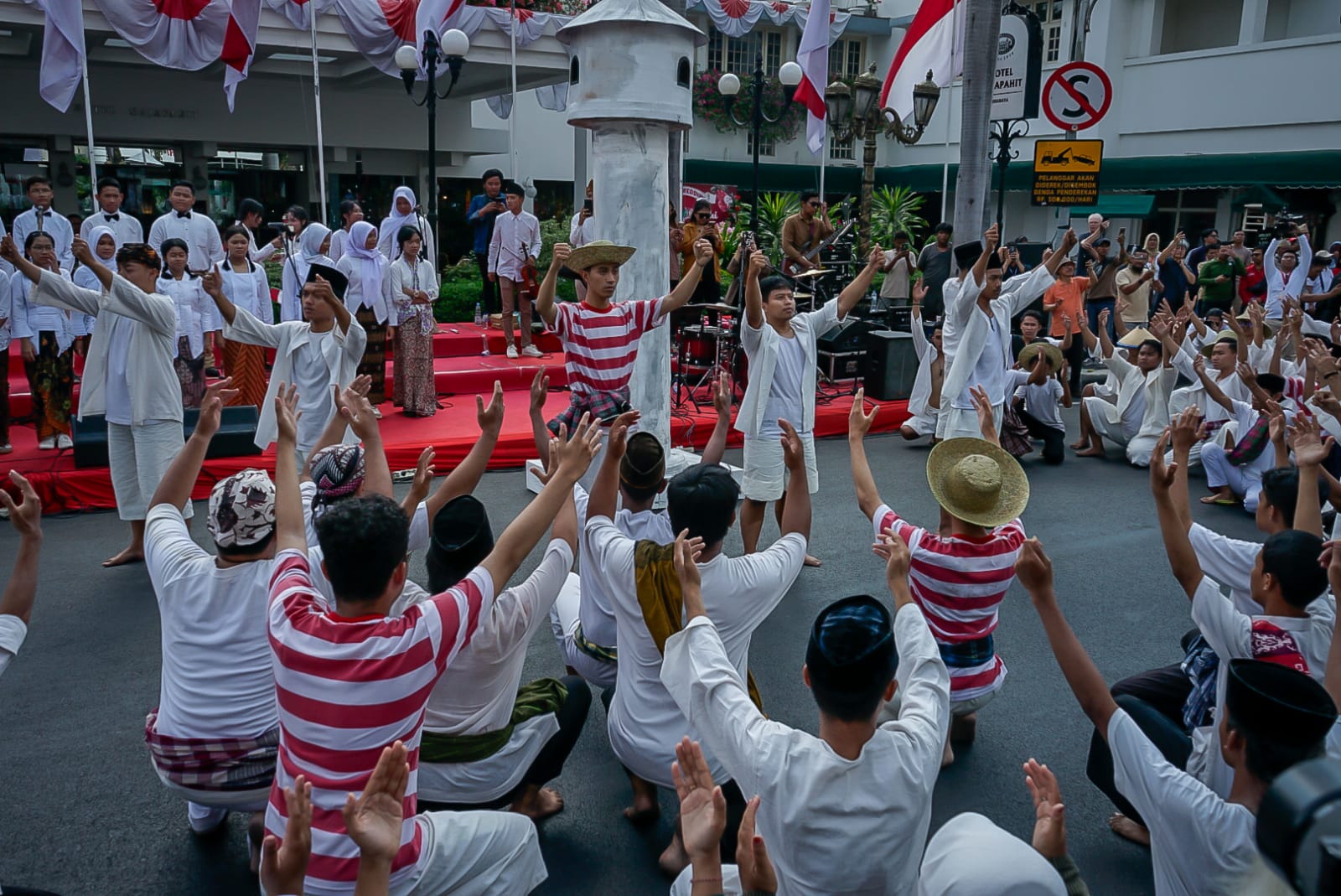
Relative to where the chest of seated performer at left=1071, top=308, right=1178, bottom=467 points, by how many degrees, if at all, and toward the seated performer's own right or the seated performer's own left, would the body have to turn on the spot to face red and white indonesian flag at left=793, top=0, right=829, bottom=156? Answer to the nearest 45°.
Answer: approximately 90° to the seated performer's own right

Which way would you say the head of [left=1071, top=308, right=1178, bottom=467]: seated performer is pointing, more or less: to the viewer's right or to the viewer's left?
to the viewer's left

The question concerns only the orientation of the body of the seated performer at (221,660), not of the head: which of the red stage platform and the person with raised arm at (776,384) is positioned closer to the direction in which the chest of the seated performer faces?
the red stage platform

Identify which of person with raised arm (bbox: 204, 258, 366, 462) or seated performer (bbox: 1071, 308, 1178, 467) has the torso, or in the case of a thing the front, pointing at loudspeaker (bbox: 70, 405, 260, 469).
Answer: the seated performer

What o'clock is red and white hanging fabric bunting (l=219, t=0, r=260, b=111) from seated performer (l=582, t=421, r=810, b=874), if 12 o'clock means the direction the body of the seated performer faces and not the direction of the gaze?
The red and white hanging fabric bunting is roughly at 11 o'clock from the seated performer.

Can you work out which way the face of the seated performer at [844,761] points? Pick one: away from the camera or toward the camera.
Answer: away from the camera

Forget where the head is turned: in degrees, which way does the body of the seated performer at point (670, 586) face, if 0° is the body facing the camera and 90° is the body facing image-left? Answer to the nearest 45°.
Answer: approximately 180°

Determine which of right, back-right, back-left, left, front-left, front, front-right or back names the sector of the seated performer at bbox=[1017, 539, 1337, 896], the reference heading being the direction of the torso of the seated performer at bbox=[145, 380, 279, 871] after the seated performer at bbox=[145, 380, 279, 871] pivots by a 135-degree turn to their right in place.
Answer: front

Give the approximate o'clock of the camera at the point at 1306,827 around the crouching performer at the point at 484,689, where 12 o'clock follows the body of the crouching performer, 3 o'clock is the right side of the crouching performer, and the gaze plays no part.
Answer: The camera is roughly at 4 o'clock from the crouching performer.

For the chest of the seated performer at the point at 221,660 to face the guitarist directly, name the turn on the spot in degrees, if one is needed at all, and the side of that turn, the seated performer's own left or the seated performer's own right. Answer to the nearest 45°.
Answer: approximately 45° to the seated performer's own right

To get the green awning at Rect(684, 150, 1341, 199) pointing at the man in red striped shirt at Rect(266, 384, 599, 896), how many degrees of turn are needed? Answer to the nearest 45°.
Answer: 0° — it already faces them

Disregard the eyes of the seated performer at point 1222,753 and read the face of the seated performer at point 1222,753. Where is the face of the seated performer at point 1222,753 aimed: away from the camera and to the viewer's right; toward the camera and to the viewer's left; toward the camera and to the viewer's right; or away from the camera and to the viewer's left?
away from the camera and to the viewer's left

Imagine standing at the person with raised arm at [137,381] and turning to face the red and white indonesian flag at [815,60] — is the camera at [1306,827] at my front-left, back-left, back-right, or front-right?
back-right

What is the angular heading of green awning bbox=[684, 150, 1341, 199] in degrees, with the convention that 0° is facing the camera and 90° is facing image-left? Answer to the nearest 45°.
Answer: approximately 0°

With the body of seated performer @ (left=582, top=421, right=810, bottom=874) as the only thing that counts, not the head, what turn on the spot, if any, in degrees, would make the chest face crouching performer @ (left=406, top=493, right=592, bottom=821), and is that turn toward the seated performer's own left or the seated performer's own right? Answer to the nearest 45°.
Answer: approximately 90° to the seated performer's own left
